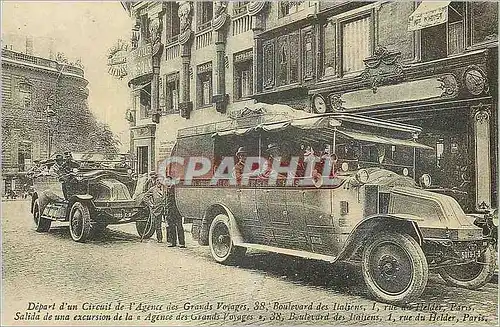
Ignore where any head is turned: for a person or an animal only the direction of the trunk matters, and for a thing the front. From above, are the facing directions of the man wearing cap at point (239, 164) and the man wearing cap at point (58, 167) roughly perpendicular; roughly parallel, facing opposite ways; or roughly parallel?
roughly parallel

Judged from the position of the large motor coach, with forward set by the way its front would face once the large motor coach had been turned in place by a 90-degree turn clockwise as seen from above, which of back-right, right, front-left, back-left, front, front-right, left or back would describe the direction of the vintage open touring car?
front-right

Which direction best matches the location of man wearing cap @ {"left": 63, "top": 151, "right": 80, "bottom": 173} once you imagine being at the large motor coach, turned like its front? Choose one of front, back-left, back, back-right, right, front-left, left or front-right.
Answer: back-right

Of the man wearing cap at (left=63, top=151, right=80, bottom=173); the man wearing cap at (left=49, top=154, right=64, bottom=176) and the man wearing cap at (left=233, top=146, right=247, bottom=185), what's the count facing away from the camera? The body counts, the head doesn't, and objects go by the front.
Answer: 0

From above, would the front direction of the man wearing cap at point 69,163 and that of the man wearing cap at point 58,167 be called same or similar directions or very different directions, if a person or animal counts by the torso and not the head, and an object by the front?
same or similar directions

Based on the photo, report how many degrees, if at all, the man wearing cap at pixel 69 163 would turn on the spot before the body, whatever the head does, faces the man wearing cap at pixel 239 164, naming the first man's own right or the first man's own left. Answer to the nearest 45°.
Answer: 0° — they already face them

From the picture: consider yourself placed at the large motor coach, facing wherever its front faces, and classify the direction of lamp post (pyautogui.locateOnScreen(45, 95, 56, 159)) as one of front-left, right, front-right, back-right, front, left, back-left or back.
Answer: back-right

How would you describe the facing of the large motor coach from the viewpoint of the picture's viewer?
facing the viewer and to the right of the viewer

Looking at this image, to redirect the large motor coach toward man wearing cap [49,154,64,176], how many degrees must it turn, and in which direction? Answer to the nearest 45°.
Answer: approximately 135° to its right

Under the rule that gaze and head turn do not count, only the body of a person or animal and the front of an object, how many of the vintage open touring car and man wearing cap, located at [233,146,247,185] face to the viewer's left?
0

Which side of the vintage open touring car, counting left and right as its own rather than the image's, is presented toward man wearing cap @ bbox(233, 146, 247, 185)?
front

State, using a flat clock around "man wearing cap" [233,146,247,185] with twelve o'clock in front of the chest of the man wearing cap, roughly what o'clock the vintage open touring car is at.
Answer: The vintage open touring car is roughly at 5 o'clock from the man wearing cap.

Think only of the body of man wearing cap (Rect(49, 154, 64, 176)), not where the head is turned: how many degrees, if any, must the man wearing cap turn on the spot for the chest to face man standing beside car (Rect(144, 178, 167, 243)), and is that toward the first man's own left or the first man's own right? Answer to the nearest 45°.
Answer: approximately 45° to the first man's own left

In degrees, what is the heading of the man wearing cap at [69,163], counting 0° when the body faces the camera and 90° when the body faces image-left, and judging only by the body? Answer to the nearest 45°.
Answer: approximately 315°

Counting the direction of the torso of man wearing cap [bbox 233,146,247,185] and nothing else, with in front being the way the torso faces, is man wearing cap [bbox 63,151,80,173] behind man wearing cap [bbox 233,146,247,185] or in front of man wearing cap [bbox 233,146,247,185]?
behind
